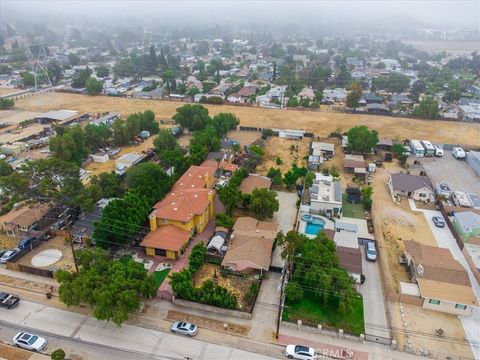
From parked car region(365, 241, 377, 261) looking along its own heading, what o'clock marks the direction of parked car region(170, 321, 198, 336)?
parked car region(170, 321, 198, 336) is roughly at 1 o'clock from parked car region(365, 241, 377, 261).

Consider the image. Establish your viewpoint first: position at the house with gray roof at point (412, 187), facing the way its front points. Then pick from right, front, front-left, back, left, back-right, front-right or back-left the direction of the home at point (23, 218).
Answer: front-right

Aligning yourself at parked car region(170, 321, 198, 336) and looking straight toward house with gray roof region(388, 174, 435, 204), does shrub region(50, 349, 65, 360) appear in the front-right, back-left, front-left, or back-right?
back-left

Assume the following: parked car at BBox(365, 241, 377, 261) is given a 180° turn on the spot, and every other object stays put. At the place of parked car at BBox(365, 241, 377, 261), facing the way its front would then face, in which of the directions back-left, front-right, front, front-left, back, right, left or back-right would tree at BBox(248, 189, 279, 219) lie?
left

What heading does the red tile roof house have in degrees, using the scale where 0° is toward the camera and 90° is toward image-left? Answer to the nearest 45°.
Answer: approximately 45°

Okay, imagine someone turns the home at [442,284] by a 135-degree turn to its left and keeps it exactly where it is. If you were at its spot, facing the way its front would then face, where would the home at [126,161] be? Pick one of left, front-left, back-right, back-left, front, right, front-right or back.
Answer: back-left
